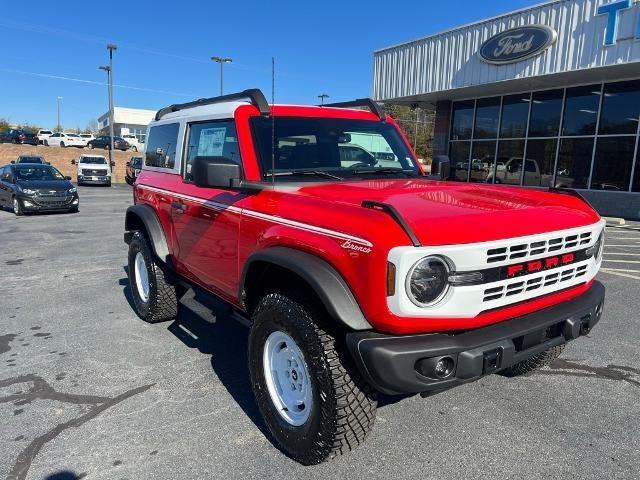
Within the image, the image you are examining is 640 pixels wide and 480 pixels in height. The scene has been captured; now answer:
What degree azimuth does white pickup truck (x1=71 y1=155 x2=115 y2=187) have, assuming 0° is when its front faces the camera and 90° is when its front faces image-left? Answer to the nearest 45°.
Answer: approximately 0°

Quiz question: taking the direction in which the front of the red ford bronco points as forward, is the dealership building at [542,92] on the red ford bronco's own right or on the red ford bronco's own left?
on the red ford bronco's own left

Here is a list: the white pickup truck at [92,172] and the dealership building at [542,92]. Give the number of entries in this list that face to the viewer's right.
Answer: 0

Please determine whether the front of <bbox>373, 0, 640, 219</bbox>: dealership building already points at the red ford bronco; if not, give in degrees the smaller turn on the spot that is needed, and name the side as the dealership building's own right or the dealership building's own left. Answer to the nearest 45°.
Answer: approximately 45° to the dealership building's own left

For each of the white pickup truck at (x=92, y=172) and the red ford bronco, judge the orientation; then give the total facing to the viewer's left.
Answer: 0

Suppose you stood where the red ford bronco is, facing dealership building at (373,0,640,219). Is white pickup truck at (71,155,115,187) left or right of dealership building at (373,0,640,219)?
left

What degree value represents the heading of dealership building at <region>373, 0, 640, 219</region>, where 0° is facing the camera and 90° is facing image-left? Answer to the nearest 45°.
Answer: approximately 45°

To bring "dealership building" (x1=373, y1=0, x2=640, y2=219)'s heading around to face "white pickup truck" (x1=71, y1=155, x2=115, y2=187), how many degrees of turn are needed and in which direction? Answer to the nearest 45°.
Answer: approximately 45° to its right

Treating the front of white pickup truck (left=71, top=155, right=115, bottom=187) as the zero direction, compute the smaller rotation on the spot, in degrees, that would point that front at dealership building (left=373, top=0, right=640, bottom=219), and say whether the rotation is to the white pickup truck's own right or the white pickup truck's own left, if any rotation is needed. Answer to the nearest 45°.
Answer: approximately 45° to the white pickup truck's own left

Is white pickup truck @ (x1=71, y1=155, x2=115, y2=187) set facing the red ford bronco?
yes

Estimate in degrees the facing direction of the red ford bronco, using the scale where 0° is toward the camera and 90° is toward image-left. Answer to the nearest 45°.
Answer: approximately 315°
